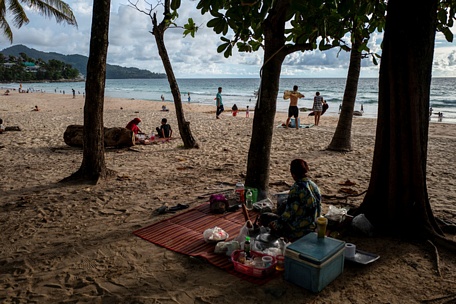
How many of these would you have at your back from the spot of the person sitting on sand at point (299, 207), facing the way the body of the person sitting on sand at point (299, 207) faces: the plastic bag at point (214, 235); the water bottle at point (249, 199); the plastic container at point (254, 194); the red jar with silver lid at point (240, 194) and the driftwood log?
0

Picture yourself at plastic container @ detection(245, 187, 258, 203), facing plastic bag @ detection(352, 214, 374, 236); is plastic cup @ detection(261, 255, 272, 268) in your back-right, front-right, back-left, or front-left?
front-right

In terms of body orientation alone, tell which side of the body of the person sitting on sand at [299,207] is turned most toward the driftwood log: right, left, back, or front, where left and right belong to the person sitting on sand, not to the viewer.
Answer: front

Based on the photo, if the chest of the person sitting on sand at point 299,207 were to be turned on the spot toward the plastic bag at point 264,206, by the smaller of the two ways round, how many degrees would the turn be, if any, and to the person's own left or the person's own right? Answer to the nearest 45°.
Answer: approximately 45° to the person's own right

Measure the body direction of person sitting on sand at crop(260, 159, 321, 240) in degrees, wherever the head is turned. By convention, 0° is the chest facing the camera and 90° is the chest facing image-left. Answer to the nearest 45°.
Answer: approximately 135°
